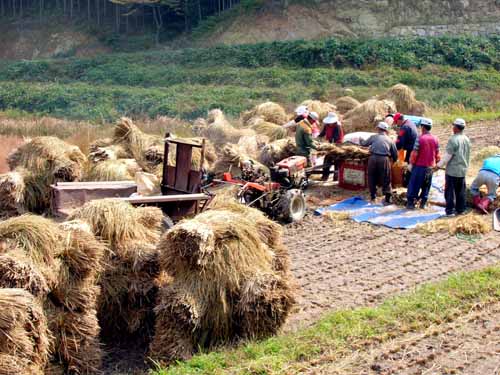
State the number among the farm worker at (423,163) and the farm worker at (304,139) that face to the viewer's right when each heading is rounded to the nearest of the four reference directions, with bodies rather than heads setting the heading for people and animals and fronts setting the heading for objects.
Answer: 1

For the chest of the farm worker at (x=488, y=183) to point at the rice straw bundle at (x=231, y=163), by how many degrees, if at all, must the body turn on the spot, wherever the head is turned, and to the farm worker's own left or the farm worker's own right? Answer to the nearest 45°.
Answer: approximately 45° to the farm worker's own right

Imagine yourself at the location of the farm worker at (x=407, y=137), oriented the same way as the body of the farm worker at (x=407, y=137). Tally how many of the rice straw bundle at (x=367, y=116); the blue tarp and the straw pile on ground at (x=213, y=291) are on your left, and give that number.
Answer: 2

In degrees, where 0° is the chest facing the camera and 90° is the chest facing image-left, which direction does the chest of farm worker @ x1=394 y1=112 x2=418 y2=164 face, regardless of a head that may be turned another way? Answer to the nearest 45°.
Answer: approximately 90°

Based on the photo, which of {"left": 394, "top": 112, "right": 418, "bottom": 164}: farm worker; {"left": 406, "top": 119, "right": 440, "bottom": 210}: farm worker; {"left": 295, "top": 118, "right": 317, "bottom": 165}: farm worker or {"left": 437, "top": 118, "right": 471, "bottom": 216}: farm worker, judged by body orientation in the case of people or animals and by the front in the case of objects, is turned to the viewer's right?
{"left": 295, "top": 118, "right": 317, "bottom": 165}: farm worker

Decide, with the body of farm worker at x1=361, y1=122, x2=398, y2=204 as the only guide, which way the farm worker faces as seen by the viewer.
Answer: away from the camera

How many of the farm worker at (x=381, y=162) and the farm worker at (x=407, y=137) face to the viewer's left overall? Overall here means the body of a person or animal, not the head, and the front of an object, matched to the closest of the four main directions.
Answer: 1

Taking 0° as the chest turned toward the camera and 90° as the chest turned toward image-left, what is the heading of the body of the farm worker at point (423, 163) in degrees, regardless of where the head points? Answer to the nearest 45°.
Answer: approximately 135°

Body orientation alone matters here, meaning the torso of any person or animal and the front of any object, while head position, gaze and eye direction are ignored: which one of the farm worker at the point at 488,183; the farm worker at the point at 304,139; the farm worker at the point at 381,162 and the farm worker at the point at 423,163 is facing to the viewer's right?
the farm worker at the point at 304,139

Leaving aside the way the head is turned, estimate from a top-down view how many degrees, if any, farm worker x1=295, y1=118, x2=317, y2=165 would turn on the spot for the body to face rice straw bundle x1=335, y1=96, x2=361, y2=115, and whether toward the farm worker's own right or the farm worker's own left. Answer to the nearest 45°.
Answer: approximately 90° to the farm worker's own left

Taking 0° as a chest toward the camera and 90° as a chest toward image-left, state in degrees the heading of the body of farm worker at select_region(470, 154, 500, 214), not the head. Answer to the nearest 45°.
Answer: approximately 45°

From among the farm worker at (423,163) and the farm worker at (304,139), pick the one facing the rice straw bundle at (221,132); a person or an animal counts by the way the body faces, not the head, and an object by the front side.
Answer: the farm worker at (423,163)
